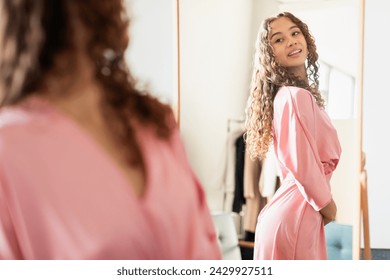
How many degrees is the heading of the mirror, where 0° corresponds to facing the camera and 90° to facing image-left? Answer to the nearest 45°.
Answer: approximately 0°
